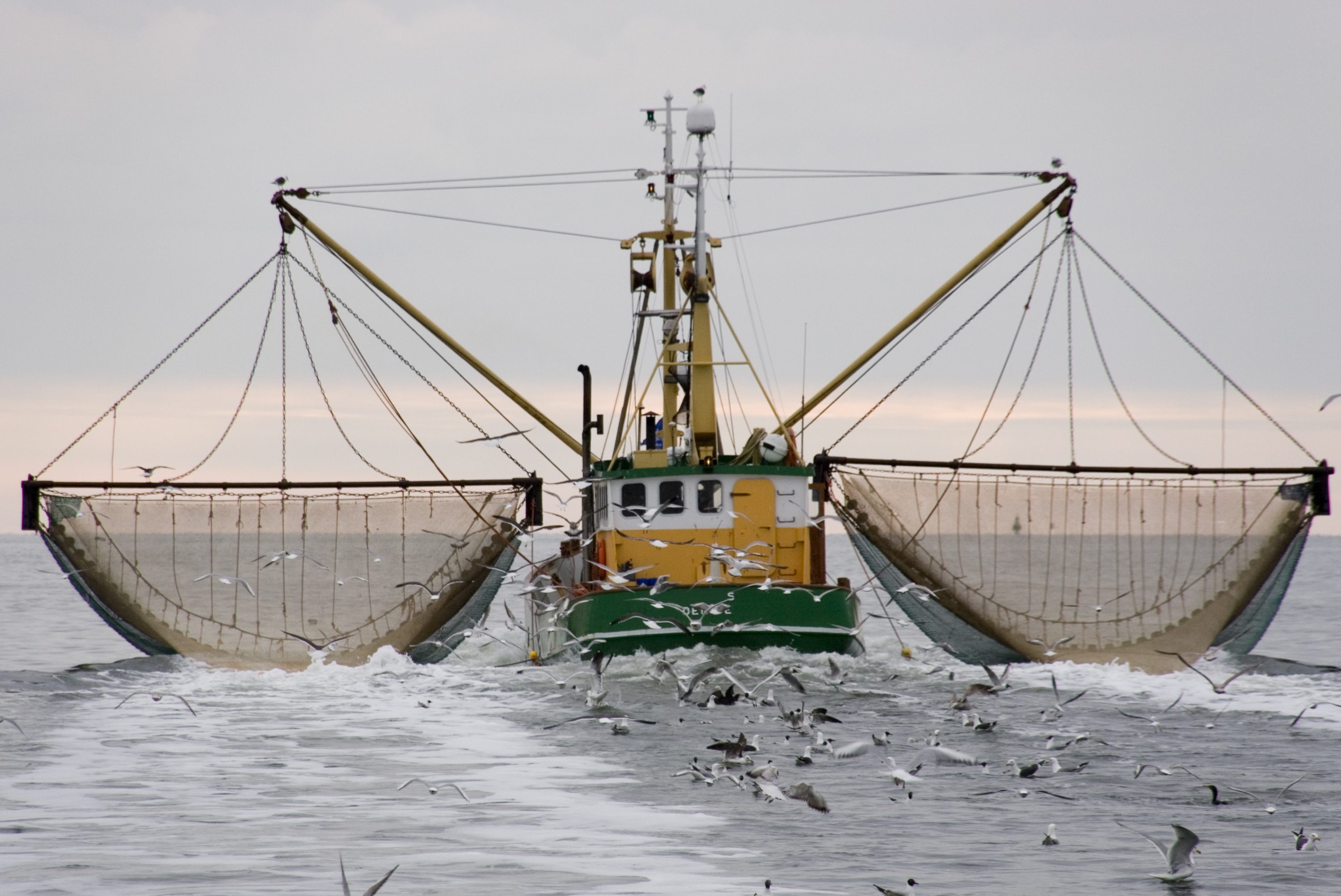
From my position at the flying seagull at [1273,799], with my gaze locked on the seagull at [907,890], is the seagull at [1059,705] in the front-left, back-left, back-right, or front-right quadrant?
back-right

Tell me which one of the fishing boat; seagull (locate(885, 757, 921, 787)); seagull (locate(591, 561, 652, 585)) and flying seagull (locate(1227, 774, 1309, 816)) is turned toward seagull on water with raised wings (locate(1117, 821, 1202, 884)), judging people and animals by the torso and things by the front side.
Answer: flying seagull (locate(1227, 774, 1309, 816))

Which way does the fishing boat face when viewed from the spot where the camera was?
facing away from the viewer

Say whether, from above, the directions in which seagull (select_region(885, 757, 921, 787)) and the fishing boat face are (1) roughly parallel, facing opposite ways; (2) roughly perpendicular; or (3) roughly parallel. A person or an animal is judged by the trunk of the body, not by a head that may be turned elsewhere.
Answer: roughly perpendicular

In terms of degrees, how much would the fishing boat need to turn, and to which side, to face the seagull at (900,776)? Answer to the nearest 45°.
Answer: approximately 180°
